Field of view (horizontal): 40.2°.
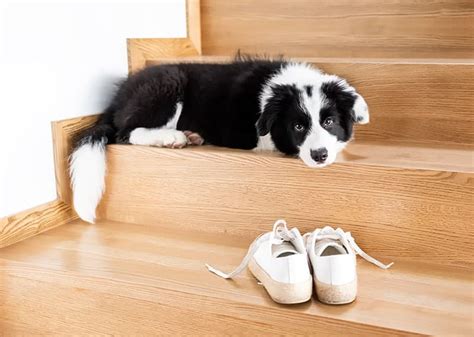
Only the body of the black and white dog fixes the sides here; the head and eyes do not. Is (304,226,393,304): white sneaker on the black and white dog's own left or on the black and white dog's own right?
on the black and white dog's own right

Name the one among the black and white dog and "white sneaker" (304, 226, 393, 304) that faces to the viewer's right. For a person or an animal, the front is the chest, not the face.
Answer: the black and white dog

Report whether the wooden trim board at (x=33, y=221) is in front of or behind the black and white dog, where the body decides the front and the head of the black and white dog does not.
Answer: behind

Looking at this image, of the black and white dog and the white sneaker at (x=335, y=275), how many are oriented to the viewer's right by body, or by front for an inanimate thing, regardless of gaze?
1

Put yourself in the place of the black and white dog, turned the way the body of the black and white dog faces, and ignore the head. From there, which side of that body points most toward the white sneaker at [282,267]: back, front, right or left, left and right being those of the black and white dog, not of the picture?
right

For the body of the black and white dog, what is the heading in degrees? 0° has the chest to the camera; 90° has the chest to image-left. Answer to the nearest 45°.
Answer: approximately 270°

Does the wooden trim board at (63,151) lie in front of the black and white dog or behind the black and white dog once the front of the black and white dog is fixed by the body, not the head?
behind
